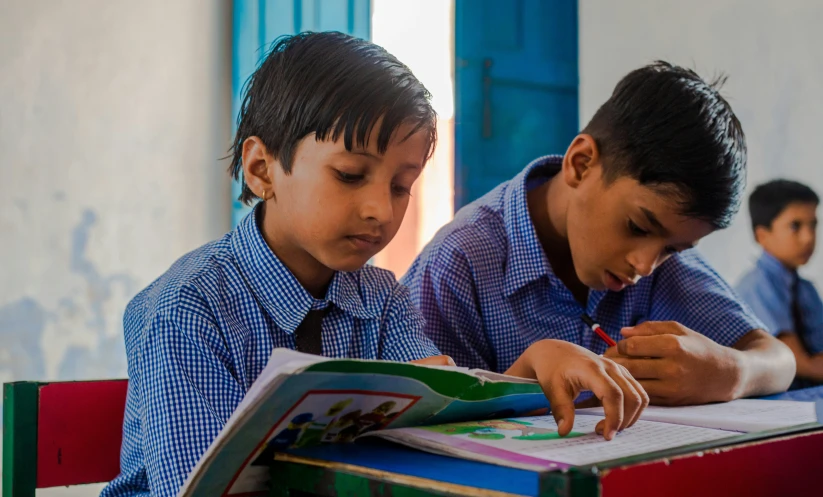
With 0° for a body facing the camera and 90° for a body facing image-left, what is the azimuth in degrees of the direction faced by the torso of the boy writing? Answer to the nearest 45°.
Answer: approximately 315°

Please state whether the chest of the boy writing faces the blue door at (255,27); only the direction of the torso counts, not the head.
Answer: no

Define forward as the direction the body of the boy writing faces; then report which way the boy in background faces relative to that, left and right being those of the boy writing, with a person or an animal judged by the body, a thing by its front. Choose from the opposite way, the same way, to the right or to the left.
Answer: the same way

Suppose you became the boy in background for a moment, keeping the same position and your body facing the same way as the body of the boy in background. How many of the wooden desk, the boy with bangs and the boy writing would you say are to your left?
0

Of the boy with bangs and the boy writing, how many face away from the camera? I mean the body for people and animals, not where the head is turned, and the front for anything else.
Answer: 0

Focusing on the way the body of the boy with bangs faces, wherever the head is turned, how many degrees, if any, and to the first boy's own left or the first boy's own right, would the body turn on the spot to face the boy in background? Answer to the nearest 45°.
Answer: approximately 90° to the first boy's own left

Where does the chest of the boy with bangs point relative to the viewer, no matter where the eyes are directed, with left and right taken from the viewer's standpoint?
facing the viewer and to the right of the viewer

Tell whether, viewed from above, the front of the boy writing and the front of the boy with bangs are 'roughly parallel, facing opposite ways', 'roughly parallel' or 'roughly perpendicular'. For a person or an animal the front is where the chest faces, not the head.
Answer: roughly parallel

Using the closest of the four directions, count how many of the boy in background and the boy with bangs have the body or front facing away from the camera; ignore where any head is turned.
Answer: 0

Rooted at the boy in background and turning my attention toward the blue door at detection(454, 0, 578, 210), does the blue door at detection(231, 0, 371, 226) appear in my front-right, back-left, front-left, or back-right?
front-left

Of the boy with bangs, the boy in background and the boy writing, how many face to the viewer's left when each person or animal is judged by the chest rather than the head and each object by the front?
0

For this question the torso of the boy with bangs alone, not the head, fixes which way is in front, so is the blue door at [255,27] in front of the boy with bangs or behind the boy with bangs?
behind
